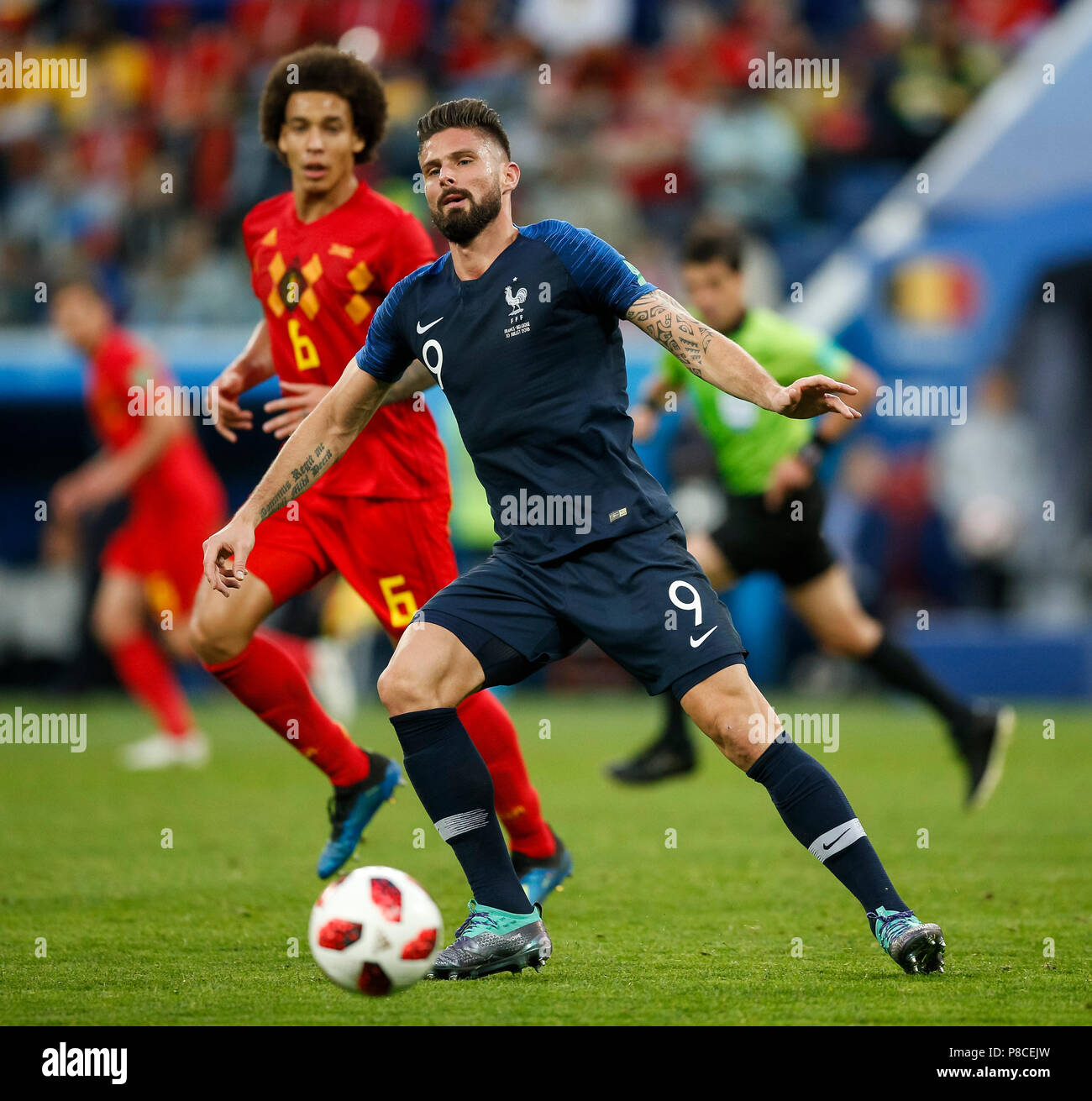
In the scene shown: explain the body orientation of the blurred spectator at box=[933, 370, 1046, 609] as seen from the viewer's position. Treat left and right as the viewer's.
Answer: facing the viewer

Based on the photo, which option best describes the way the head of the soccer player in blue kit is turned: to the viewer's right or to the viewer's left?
to the viewer's left

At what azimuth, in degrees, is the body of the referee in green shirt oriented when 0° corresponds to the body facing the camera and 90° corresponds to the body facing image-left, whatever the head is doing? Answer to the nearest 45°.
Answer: approximately 45°

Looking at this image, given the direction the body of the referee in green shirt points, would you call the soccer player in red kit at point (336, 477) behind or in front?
in front

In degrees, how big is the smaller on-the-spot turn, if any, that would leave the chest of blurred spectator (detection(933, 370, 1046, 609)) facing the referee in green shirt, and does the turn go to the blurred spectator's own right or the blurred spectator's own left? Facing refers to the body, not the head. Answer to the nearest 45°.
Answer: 0° — they already face them

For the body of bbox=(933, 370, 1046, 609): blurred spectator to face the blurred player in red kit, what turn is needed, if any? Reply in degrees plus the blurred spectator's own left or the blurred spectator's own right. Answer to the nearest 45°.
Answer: approximately 45° to the blurred spectator's own right

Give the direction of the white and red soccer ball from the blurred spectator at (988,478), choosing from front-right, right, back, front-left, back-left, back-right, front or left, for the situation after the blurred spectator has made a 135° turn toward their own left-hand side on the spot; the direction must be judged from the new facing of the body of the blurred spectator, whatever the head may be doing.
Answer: back-right
